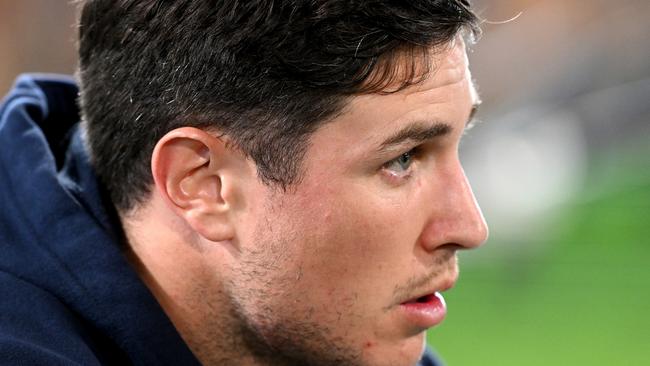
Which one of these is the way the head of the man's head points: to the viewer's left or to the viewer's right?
to the viewer's right

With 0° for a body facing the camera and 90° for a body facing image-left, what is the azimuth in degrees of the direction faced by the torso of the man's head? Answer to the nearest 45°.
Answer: approximately 270°
